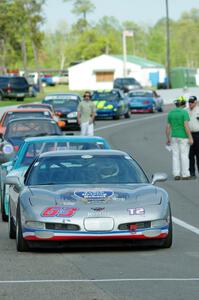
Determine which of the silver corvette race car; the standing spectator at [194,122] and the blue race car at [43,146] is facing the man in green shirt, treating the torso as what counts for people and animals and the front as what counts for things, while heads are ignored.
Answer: the standing spectator

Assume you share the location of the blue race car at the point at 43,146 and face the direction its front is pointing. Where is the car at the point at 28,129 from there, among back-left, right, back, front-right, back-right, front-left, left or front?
back

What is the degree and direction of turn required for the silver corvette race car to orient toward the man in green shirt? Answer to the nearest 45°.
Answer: approximately 180°

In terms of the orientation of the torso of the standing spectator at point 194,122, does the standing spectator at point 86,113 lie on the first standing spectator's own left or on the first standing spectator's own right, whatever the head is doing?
on the first standing spectator's own right

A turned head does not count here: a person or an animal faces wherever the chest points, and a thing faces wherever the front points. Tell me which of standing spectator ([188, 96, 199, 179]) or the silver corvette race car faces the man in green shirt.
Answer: the standing spectator

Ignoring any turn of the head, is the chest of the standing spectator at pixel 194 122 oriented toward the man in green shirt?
yes

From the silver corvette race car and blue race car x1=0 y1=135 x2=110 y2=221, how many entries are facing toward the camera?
2

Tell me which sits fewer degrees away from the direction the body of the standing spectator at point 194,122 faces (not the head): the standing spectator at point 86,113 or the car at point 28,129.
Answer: the car

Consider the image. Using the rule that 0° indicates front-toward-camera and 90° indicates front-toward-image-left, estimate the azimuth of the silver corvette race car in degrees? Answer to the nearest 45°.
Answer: approximately 0°

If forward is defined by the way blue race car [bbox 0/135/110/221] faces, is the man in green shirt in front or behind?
behind
